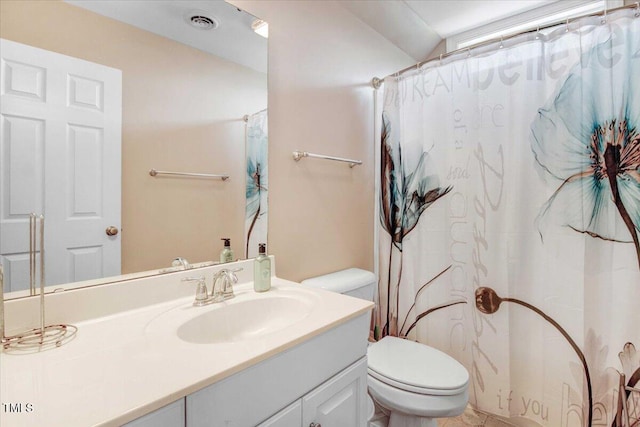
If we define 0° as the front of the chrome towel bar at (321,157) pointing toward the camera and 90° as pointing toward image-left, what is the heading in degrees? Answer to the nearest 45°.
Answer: approximately 315°

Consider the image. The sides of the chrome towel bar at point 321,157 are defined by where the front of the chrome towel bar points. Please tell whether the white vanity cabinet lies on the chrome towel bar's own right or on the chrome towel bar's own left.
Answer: on the chrome towel bar's own right

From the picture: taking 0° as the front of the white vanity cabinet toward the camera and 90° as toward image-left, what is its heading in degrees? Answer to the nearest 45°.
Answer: approximately 315°

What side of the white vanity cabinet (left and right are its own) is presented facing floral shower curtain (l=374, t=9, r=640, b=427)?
left

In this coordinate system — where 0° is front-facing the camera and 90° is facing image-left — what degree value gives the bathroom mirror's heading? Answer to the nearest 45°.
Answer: approximately 315°
